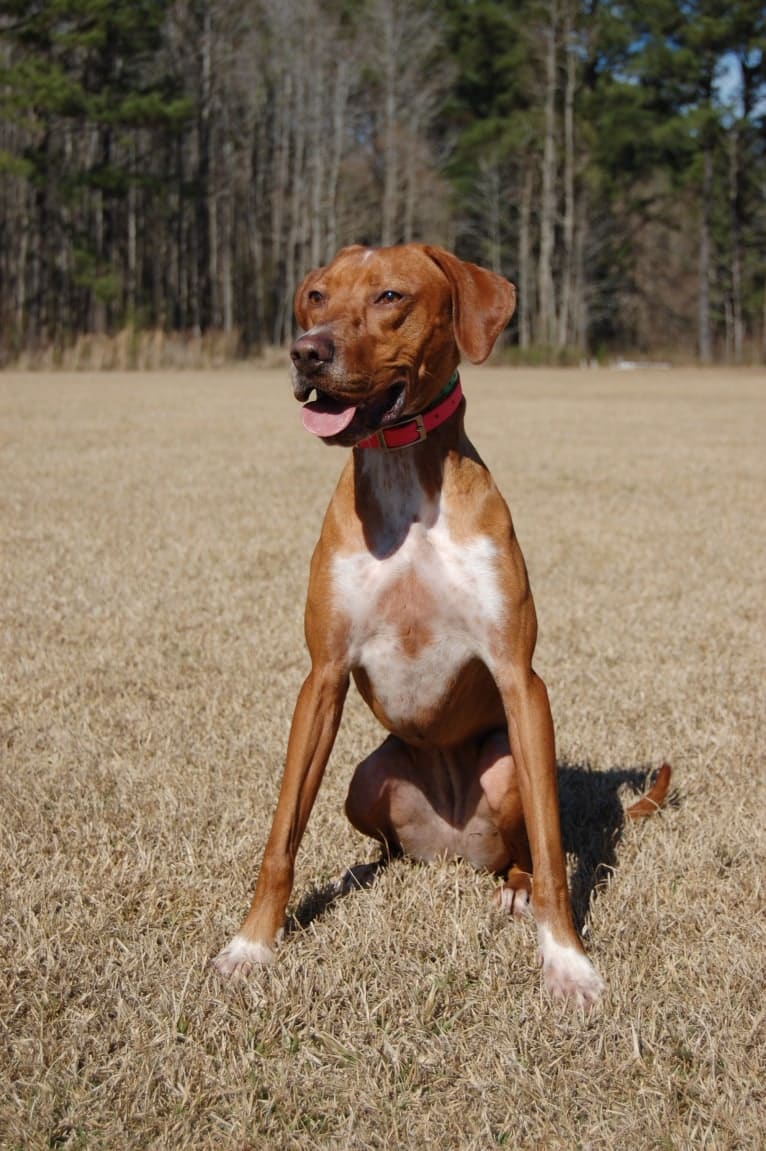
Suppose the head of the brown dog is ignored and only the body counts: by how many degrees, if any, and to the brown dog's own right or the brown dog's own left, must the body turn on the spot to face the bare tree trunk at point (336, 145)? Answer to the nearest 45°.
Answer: approximately 180°

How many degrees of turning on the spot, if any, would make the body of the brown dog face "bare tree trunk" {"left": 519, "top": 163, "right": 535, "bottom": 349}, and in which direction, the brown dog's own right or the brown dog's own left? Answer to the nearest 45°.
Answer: approximately 180°

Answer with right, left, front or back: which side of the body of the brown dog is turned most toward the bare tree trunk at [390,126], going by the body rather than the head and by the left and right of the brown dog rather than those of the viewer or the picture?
back

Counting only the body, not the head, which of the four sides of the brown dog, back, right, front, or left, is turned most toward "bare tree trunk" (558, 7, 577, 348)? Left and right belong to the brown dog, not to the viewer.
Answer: back

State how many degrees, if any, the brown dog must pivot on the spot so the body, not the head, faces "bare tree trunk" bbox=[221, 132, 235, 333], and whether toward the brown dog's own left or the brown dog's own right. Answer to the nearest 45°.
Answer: approximately 180°

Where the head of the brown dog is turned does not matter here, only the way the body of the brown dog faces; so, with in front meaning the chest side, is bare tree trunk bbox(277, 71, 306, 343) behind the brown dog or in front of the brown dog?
behind

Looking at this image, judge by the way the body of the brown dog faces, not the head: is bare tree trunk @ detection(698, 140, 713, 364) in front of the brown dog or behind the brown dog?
behind

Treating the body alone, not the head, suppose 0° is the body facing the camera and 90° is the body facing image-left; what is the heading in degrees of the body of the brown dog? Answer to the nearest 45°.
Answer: approximately 0°

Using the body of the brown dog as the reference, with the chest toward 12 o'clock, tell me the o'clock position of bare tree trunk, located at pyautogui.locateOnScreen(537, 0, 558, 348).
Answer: The bare tree trunk is roughly at 6 o'clock from the brown dog.

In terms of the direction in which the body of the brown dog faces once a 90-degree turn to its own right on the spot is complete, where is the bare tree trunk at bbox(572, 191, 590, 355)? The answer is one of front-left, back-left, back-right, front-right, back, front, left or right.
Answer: right
